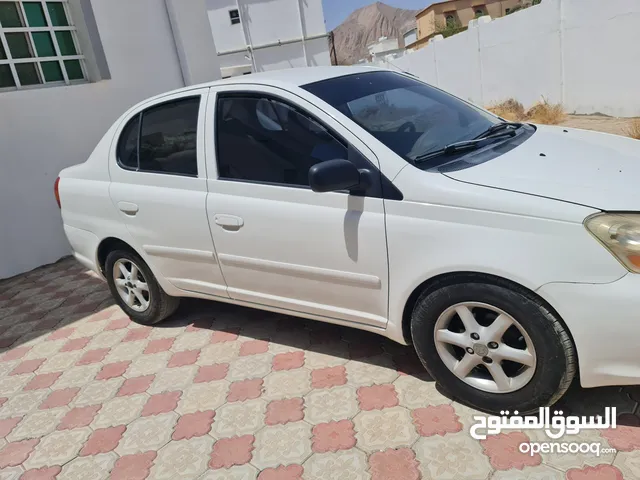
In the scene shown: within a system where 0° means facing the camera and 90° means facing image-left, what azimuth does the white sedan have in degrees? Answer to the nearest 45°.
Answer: approximately 315°

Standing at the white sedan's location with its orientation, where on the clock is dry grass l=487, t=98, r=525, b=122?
The dry grass is roughly at 8 o'clock from the white sedan.
